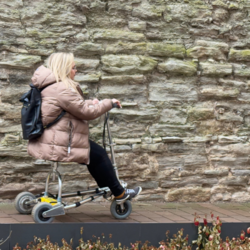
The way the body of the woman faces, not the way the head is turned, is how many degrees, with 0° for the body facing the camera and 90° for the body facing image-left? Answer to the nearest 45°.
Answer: approximately 270°

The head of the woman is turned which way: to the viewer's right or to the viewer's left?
to the viewer's right
